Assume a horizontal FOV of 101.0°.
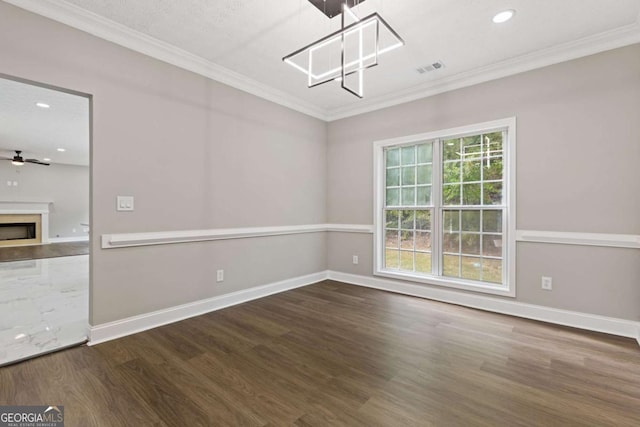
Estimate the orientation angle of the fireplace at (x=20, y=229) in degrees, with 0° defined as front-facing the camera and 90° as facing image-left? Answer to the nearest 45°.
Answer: approximately 0°

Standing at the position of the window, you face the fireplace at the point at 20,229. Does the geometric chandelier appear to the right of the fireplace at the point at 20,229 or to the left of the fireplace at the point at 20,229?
left

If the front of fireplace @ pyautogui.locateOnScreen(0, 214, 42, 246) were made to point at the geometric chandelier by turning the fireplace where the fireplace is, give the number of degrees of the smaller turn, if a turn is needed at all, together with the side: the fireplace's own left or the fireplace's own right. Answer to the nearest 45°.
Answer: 0° — it already faces it
